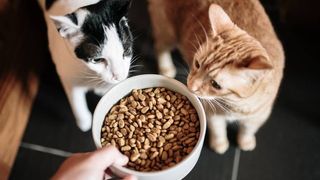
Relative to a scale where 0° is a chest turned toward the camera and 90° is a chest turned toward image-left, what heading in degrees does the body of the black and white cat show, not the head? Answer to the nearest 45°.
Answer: approximately 315°

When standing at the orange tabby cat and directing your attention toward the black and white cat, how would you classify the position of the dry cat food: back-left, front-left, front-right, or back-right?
front-left
